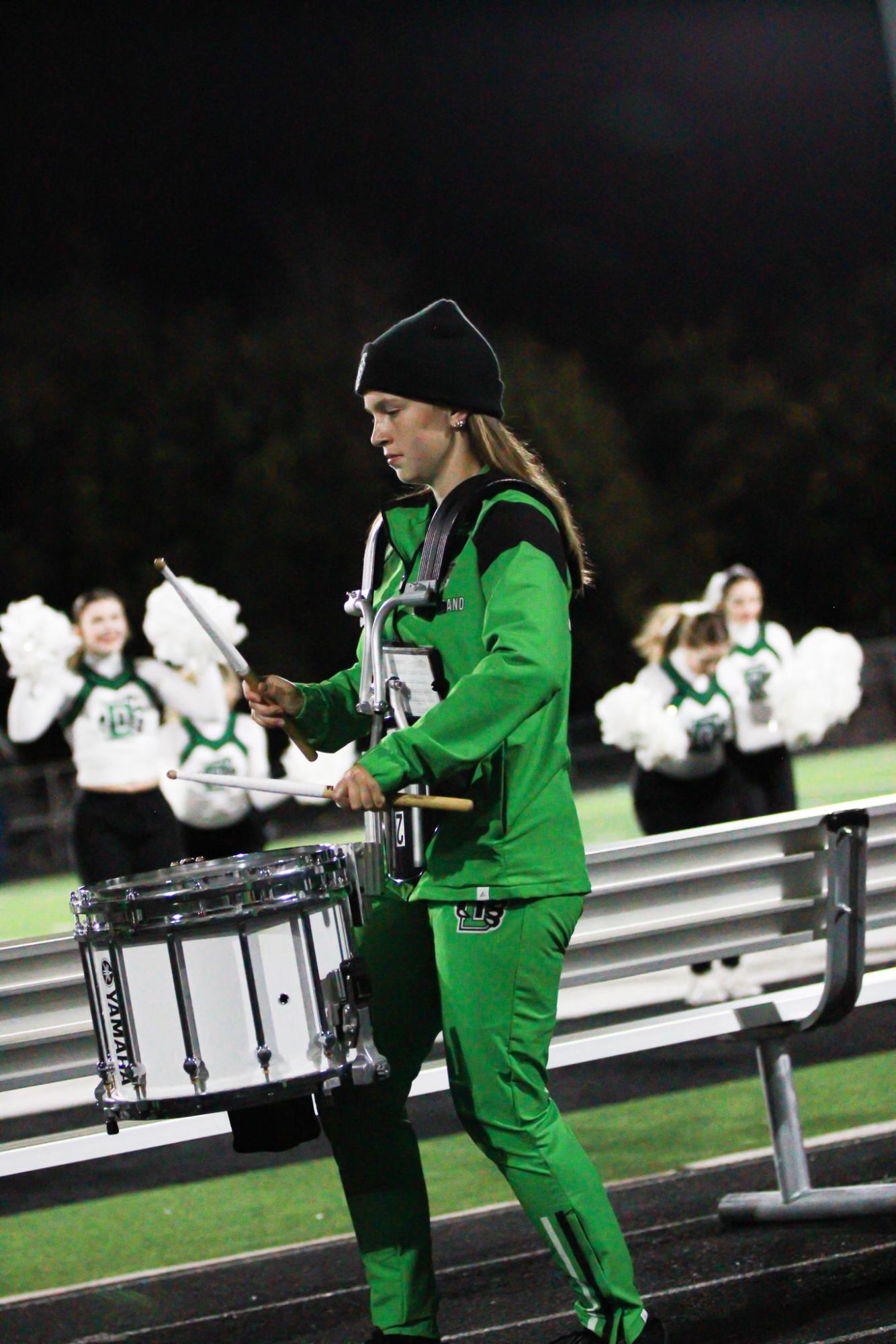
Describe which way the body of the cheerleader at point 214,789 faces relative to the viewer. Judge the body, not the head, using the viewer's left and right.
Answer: facing the viewer

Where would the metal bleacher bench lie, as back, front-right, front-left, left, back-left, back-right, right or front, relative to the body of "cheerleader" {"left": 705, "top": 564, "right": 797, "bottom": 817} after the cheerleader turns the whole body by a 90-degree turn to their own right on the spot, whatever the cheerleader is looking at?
left

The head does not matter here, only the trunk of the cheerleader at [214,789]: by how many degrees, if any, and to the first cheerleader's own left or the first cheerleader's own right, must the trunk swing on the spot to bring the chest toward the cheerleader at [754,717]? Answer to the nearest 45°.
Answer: approximately 90° to the first cheerleader's own left

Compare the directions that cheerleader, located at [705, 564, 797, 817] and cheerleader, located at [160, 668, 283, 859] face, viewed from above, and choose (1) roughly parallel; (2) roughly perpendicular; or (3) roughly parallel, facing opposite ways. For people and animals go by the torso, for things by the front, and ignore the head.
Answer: roughly parallel

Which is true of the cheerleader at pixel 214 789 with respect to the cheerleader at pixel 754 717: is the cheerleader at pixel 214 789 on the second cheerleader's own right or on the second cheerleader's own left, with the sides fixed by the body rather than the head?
on the second cheerleader's own right

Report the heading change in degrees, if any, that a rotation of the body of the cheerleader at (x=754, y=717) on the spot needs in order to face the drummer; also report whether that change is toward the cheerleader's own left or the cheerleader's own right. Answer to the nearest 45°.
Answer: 0° — they already face them

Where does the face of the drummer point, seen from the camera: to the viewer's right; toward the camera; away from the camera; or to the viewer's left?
to the viewer's left

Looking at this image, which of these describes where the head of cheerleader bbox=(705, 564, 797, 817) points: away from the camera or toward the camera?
toward the camera

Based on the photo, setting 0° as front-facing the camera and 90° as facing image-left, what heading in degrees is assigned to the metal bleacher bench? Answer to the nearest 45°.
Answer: approximately 135°

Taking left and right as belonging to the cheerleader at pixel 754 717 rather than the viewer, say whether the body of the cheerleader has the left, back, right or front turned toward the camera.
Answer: front
